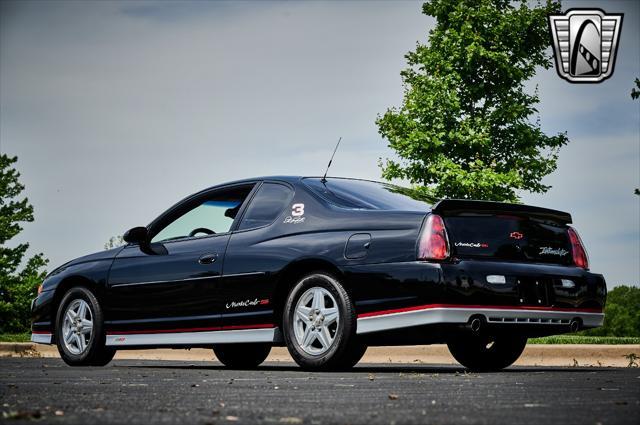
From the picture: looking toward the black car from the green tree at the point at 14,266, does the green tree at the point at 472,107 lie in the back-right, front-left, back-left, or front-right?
front-left

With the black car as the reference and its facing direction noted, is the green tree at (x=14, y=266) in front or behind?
in front

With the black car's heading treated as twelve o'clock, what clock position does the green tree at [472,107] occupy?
The green tree is roughly at 2 o'clock from the black car.

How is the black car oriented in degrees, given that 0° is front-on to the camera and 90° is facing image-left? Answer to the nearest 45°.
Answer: approximately 135°

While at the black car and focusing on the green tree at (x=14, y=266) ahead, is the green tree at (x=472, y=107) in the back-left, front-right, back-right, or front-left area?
front-right
